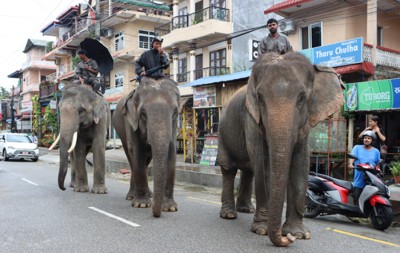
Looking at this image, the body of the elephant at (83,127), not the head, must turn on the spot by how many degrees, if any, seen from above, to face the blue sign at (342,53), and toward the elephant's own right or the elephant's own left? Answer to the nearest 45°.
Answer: approximately 135° to the elephant's own left

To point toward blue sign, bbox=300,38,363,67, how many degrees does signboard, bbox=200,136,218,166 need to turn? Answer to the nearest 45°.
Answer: approximately 90° to its left

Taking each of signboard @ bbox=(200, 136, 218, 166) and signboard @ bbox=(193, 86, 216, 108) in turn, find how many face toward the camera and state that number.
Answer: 2

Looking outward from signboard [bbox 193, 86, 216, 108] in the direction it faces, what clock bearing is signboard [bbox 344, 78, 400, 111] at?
signboard [bbox 344, 78, 400, 111] is roughly at 10 o'clock from signboard [bbox 193, 86, 216, 108].

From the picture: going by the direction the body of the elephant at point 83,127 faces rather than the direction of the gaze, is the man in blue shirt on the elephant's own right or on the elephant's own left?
on the elephant's own left

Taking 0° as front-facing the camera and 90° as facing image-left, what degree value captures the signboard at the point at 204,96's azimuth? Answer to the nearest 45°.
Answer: approximately 0°
